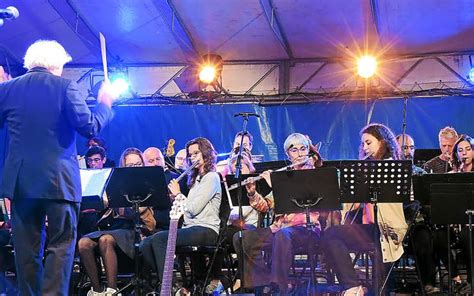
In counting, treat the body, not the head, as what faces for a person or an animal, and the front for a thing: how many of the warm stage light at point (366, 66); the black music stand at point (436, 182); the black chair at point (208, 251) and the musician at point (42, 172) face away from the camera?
2

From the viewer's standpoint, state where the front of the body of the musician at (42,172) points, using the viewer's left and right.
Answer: facing away from the viewer

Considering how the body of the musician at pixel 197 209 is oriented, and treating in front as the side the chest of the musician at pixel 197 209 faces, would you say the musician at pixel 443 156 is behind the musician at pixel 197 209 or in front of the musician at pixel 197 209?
behind

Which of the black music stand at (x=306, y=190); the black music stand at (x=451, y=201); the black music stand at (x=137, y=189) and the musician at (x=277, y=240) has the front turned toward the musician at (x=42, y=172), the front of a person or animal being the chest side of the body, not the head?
the musician at (x=277, y=240)

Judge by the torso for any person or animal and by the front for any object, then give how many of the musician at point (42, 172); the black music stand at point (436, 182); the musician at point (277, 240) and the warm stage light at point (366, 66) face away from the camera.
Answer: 2

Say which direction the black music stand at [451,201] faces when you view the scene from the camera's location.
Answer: facing away from the viewer

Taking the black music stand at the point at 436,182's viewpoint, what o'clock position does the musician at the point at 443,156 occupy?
The musician is roughly at 12 o'clock from the black music stand.

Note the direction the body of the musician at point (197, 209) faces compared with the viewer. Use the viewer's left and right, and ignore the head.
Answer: facing to the left of the viewer

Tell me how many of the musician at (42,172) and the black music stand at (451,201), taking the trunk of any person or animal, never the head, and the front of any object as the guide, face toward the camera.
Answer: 0

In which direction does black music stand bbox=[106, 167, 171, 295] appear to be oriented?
away from the camera

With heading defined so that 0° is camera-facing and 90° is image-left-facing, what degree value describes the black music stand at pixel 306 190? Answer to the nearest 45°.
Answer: approximately 180°

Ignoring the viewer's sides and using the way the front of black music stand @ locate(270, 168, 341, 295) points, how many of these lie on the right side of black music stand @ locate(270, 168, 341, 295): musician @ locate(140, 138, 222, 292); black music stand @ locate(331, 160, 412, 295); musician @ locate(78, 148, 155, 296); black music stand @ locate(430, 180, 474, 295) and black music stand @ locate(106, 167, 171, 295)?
2

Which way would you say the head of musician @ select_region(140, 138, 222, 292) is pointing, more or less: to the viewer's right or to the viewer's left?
to the viewer's left

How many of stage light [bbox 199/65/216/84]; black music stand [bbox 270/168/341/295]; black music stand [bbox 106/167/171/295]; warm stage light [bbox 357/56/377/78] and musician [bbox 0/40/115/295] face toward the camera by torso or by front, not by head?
2
